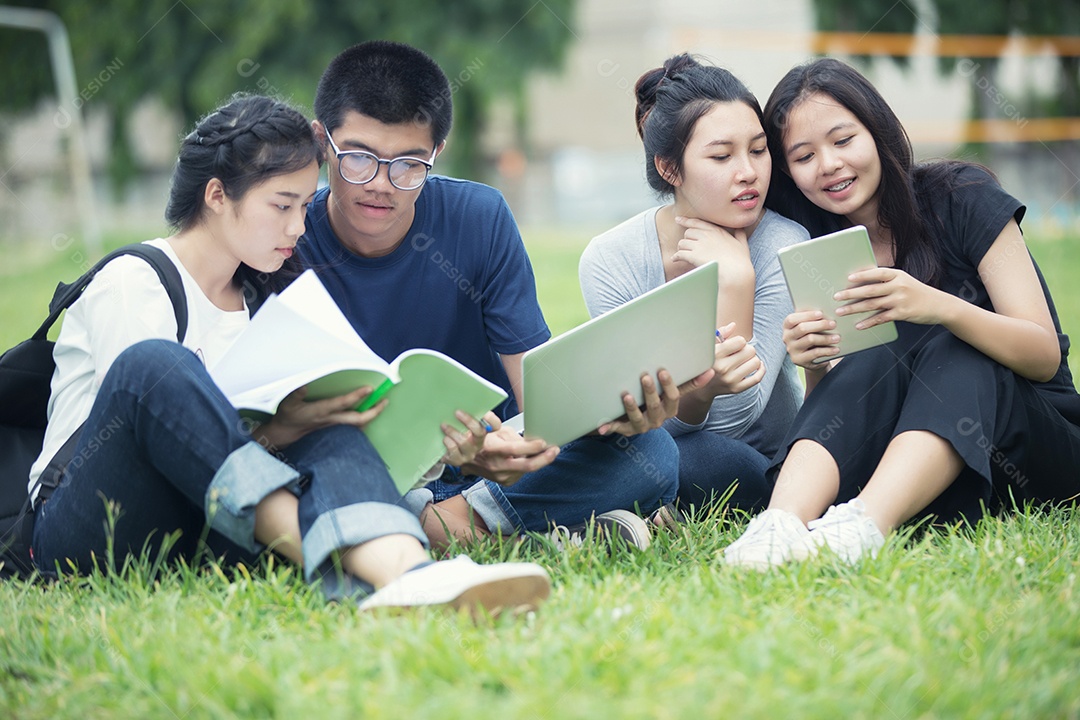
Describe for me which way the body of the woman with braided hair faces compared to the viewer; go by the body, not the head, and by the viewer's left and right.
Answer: facing the viewer and to the right of the viewer

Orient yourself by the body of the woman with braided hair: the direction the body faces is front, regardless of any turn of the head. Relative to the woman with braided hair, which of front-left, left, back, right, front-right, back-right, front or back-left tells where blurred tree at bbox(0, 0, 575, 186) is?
back-left

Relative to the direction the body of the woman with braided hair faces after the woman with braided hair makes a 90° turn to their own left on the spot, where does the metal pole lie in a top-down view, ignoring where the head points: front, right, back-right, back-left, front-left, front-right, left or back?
front-left

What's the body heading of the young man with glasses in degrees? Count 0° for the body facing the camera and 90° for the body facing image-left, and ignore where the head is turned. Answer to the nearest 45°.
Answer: approximately 0°

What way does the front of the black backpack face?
to the viewer's left

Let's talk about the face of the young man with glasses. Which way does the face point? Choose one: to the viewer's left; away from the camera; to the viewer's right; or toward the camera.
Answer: toward the camera

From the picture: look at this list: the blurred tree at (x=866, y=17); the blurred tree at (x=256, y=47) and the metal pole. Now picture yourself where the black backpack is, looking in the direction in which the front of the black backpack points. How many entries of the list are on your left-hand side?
0

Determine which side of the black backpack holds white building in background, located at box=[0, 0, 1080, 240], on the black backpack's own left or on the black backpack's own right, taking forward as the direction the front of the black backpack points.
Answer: on the black backpack's own right

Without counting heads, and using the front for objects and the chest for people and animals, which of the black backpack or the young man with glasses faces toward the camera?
the young man with glasses

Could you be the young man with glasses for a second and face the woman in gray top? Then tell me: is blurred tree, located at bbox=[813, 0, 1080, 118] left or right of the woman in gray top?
left

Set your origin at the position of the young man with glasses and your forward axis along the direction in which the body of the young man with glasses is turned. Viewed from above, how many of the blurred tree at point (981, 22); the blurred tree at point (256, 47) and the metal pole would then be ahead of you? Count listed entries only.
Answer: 0

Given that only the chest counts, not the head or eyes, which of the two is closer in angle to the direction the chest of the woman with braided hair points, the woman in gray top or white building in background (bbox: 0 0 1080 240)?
the woman in gray top

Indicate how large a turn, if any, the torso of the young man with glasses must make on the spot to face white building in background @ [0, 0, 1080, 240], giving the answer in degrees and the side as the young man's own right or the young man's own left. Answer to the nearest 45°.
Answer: approximately 180°

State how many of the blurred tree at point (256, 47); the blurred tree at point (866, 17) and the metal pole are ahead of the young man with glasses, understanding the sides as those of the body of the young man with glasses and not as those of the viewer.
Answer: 0

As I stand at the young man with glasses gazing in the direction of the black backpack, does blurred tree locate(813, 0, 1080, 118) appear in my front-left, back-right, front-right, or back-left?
back-right
